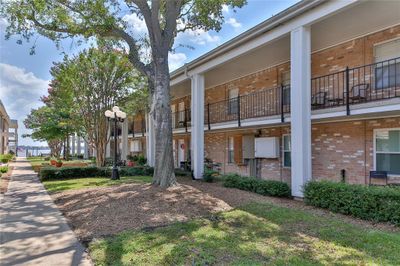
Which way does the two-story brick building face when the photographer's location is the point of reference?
facing the viewer and to the left of the viewer

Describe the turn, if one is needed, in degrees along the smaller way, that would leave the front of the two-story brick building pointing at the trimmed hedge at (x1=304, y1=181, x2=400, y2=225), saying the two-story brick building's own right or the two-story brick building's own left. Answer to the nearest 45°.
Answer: approximately 45° to the two-story brick building's own left

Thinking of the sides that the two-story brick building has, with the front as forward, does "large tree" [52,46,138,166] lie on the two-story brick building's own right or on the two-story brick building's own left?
on the two-story brick building's own right
